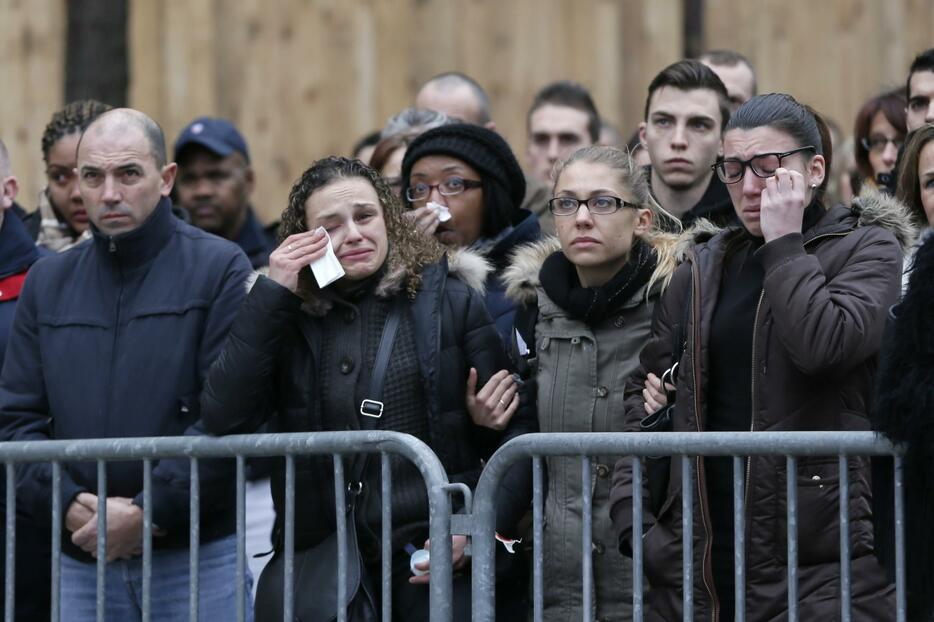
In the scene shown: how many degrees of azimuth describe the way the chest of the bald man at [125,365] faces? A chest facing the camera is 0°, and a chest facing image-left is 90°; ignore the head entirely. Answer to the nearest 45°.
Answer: approximately 0°

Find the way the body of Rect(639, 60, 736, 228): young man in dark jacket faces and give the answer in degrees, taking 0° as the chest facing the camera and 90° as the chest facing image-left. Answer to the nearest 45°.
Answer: approximately 0°

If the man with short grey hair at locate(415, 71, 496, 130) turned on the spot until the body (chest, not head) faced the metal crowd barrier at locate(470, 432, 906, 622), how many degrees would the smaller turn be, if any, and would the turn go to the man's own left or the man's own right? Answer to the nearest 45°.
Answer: approximately 45° to the man's own left

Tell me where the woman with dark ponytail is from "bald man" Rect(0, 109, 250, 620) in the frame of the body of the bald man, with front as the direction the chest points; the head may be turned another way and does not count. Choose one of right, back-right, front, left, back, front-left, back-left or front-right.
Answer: front-left

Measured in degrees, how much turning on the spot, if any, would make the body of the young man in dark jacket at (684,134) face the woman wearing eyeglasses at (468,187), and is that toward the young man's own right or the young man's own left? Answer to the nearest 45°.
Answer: approximately 45° to the young man's own right

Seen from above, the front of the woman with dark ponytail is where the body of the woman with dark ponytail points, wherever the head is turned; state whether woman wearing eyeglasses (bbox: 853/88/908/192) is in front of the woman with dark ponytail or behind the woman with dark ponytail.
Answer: behind

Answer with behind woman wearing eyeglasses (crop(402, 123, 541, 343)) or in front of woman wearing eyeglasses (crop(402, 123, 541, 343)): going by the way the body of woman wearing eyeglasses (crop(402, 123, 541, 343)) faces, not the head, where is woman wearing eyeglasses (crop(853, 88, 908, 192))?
behind
